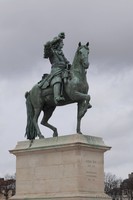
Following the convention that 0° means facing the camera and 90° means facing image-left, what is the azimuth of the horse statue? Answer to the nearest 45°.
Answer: approximately 315°
